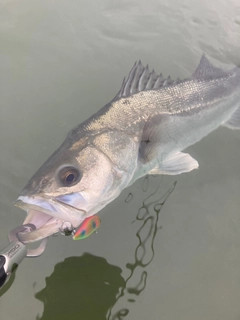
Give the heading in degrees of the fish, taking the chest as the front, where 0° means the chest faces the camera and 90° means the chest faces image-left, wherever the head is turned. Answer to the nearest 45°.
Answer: approximately 45°
